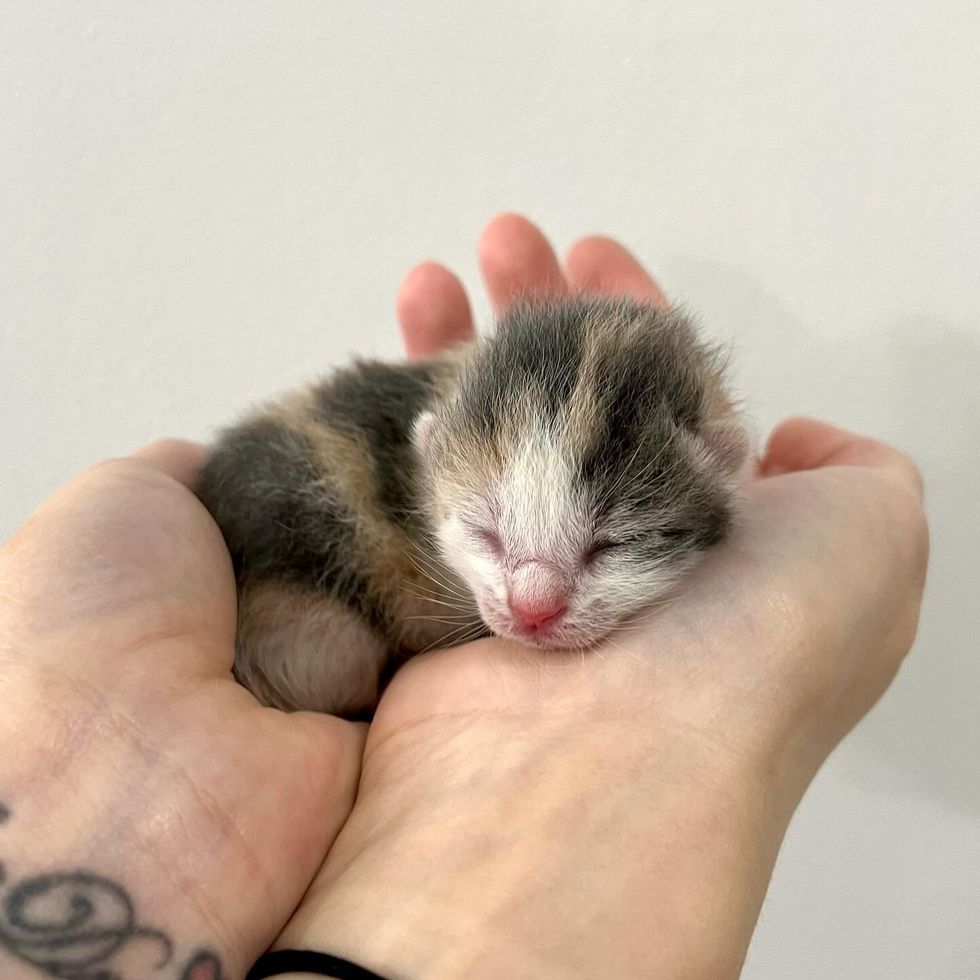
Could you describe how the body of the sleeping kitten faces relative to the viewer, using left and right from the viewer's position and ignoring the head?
facing the viewer and to the right of the viewer
